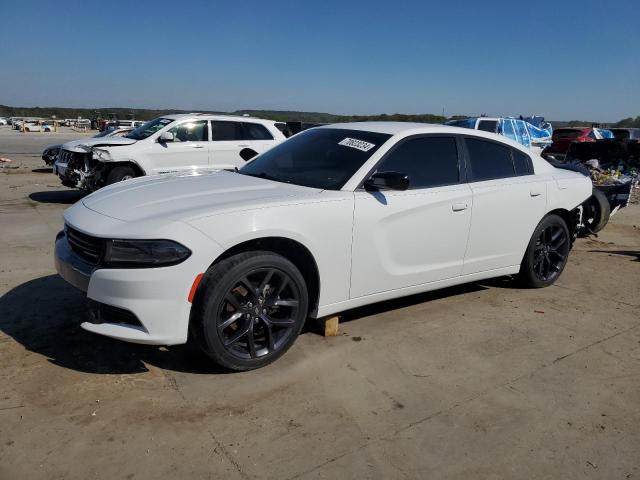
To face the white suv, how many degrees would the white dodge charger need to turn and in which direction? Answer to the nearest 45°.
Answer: approximately 90° to its right

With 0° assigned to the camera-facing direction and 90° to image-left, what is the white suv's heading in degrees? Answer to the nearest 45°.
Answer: approximately 45°

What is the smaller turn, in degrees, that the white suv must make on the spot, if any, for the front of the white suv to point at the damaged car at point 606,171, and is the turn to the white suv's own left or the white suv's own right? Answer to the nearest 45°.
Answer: approximately 135° to the white suv's own left

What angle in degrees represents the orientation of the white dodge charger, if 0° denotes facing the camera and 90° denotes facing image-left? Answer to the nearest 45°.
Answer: approximately 45°

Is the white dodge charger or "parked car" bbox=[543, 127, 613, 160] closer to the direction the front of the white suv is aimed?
the white dodge charger

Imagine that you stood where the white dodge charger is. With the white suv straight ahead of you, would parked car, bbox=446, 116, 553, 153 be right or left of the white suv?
right

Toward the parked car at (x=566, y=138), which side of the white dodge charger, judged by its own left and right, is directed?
back

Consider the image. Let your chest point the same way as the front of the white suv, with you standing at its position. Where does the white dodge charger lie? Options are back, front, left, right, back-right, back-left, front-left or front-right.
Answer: front-left

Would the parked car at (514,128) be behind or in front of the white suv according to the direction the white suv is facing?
behind

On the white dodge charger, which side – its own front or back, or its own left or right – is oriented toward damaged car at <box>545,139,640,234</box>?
back

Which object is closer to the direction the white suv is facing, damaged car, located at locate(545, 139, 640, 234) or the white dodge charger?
the white dodge charger
